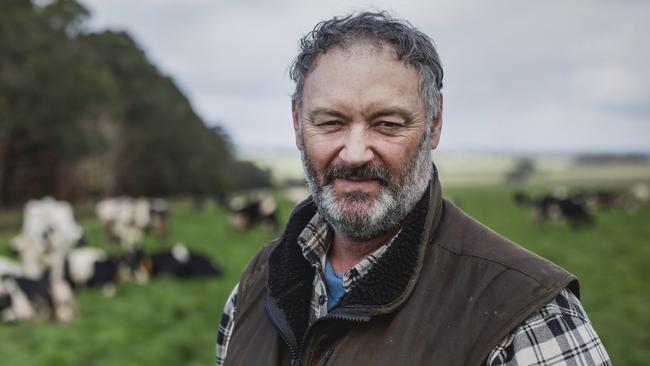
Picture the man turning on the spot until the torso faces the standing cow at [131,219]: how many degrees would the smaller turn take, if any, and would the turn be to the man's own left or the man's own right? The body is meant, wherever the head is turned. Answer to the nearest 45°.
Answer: approximately 90° to the man's own right

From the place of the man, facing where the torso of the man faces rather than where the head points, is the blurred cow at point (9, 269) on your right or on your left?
on your right
